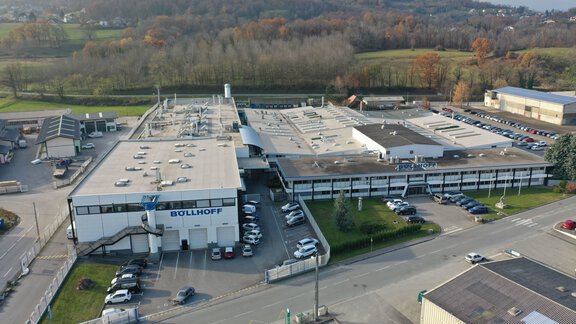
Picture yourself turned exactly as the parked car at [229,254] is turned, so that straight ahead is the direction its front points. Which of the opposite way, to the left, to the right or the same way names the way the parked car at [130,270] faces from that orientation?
to the left

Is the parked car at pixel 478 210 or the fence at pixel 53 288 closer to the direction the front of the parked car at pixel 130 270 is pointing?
the fence

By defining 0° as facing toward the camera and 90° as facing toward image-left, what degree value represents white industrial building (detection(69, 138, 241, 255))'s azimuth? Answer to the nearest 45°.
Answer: approximately 0°

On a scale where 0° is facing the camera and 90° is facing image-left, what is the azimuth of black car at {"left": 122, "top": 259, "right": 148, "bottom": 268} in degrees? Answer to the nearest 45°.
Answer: approximately 90°

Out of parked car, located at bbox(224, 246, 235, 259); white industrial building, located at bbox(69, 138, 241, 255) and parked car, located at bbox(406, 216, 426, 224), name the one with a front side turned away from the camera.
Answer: parked car, located at bbox(224, 246, 235, 259)

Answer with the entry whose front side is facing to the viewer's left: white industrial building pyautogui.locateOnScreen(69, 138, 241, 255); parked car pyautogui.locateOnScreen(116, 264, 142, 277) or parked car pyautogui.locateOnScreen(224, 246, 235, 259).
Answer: parked car pyautogui.locateOnScreen(116, 264, 142, 277)

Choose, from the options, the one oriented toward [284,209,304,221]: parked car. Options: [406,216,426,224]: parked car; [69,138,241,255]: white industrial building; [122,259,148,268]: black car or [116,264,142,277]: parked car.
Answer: [406,216,426,224]: parked car

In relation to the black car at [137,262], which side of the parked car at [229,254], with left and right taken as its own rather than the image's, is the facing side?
left

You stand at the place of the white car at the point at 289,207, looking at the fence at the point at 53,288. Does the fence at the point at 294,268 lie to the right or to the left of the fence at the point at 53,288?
left

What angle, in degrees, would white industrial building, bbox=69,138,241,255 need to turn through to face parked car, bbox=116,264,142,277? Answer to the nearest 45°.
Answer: approximately 45° to its right

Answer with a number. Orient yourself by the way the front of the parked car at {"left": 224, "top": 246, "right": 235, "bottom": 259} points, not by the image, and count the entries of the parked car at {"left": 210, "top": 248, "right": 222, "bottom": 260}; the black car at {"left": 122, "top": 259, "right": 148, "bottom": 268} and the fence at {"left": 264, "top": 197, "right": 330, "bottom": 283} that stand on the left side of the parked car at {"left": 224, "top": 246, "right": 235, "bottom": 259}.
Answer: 2

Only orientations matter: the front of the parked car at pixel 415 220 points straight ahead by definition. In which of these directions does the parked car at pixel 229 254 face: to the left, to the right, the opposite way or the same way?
to the right

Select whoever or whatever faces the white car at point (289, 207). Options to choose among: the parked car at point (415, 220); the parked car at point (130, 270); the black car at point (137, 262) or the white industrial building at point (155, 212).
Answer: the parked car at point (415, 220)

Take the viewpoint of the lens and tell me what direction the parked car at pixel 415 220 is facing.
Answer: facing to the left of the viewer

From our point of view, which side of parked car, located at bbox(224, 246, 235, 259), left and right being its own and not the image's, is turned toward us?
back

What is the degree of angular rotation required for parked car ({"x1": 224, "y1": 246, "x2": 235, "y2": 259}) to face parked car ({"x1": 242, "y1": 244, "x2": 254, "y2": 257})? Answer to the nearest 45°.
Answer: approximately 90° to its right

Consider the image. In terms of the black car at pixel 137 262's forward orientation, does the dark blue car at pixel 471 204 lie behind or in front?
behind

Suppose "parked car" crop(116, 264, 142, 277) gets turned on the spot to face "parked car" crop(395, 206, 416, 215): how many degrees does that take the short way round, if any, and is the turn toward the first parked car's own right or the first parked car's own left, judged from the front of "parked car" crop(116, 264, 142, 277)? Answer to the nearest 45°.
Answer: approximately 180°
